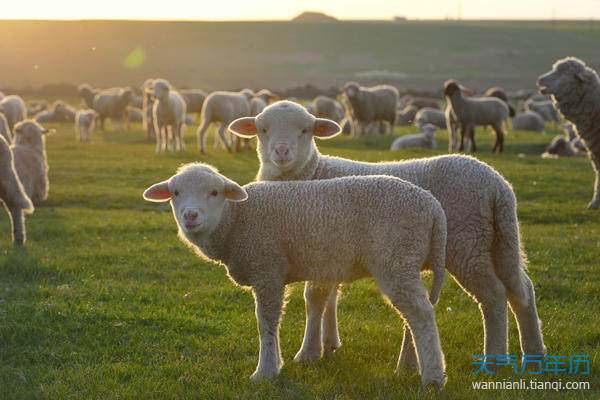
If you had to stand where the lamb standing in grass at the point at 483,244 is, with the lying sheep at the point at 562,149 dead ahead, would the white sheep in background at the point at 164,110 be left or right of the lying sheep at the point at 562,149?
left

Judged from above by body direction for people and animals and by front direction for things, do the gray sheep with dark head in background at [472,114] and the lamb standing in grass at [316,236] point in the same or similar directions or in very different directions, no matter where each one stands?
same or similar directions

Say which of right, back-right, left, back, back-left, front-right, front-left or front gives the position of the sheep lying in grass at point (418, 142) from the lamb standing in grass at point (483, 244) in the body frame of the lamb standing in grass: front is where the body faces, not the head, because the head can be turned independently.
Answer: front-right

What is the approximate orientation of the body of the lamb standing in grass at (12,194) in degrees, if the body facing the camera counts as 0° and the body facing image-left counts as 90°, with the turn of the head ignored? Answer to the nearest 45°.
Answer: approximately 90°

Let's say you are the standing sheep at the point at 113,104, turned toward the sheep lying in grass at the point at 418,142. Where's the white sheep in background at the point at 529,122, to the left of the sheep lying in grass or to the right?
left

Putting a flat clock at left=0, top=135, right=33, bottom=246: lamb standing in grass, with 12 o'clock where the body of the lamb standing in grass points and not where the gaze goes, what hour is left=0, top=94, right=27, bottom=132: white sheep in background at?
The white sheep in background is roughly at 3 o'clock from the lamb standing in grass.

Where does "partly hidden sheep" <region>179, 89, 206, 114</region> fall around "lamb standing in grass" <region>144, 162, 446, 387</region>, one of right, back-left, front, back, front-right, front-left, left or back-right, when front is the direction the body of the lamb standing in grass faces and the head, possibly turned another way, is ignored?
right

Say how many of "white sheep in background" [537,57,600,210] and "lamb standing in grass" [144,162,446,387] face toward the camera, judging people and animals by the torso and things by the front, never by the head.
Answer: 0

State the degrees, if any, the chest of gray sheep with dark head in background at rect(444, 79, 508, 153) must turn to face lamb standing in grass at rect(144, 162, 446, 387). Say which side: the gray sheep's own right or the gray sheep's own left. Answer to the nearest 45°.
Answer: approximately 90° to the gray sheep's own left

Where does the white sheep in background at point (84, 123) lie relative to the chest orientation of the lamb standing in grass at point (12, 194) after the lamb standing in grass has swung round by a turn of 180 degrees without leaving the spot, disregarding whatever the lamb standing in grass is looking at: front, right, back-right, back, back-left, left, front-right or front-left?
left

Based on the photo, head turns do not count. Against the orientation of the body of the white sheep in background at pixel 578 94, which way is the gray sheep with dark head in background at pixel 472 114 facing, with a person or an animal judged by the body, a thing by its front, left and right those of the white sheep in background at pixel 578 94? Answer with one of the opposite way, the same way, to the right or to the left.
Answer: the same way

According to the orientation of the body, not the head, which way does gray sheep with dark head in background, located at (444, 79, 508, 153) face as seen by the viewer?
to the viewer's left
